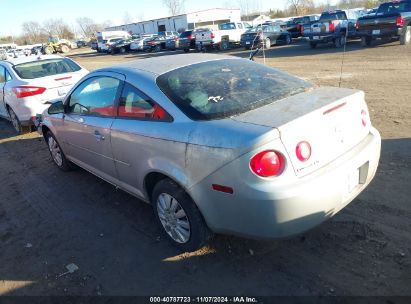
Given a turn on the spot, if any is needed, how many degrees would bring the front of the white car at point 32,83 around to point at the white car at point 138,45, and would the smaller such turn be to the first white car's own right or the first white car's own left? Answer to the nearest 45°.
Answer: approximately 45° to the first white car's own right

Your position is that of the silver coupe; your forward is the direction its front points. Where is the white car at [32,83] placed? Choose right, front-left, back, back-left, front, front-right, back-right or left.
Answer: front

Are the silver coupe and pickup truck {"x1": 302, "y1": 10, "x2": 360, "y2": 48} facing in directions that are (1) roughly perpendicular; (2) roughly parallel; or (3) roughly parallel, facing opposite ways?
roughly perpendicular

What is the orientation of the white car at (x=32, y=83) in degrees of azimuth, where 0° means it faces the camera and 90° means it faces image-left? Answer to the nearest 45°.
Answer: approximately 135°

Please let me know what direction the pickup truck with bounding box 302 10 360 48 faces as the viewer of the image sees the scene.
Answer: facing away from the viewer and to the right of the viewer

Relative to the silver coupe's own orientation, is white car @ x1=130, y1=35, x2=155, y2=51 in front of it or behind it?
in front

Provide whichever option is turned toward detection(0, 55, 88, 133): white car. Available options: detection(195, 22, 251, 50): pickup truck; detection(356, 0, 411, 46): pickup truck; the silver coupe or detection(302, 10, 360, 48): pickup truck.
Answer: the silver coupe

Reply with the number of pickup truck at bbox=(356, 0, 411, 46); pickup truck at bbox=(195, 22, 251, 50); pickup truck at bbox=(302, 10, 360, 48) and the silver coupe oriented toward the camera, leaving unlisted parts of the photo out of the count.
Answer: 0

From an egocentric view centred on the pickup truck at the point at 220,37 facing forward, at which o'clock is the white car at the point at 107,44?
The white car is roughly at 9 o'clock from the pickup truck.

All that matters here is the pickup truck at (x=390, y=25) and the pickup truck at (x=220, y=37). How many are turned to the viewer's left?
0

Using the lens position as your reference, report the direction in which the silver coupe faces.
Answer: facing away from the viewer and to the left of the viewer
